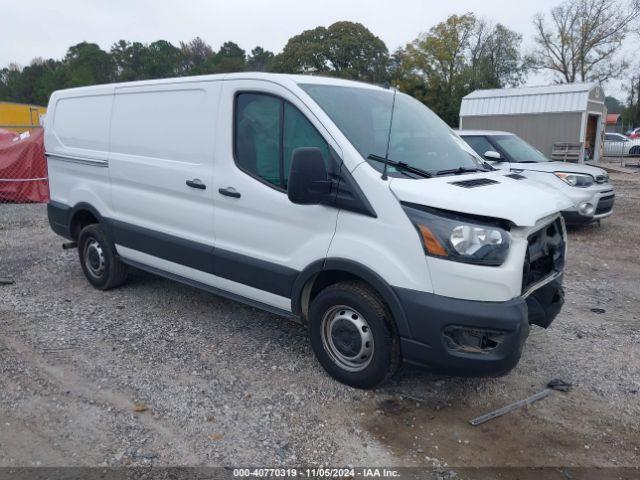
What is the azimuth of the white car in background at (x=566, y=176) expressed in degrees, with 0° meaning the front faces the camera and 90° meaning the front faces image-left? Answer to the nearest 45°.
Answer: approximately 315°

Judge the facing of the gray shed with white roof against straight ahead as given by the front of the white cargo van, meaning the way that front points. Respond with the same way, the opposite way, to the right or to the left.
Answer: the same way

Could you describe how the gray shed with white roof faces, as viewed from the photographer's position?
facing the viewer and to the right of the viewer

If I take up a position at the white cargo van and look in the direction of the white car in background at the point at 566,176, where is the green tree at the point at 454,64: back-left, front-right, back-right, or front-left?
front-left

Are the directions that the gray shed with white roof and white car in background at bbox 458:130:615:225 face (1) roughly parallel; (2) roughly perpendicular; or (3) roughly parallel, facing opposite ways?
roughly parallel

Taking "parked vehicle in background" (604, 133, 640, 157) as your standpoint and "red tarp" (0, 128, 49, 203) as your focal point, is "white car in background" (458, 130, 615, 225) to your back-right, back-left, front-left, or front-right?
front-left

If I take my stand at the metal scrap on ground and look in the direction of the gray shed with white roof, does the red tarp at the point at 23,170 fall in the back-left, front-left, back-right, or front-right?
front-left

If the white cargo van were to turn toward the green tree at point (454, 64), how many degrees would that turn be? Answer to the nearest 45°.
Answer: approximately 135° to its left

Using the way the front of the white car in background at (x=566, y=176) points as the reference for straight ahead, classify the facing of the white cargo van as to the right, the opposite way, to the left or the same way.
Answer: the same way

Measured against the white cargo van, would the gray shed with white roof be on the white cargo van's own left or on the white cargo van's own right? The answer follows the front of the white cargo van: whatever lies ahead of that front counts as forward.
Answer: on the white cargo van's own left

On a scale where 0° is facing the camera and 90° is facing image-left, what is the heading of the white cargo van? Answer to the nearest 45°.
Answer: approximately 315°
